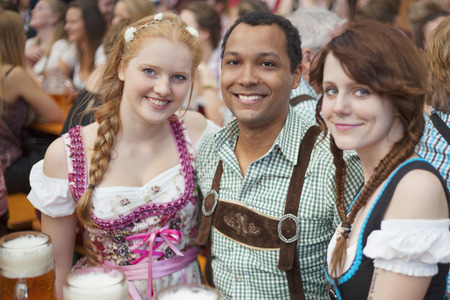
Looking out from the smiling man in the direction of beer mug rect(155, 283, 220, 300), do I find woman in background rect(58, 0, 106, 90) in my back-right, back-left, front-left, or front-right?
back-right

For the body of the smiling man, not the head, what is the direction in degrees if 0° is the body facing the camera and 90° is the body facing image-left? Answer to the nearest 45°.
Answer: approximately 45°
